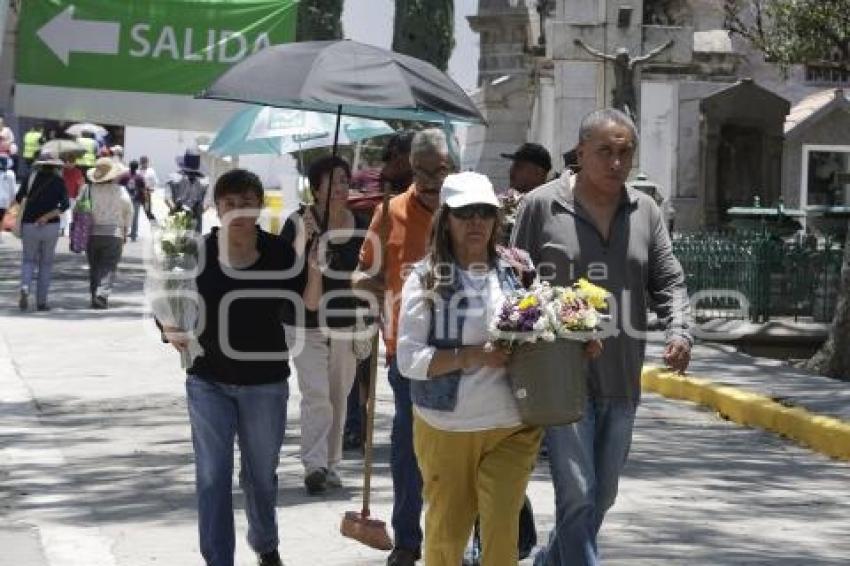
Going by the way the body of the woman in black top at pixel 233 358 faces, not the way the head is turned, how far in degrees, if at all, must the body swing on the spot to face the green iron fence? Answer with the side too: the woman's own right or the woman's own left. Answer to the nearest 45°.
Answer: approximately 135° to the woman's own left

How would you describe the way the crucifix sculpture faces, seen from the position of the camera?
facing the viewer

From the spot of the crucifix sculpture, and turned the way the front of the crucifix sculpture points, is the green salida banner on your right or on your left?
on your right

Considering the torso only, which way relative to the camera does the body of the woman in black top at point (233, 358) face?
toward the camera

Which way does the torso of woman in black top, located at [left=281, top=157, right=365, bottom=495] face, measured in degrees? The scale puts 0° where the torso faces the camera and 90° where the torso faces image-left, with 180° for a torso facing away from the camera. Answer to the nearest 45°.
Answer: approximately 0°
